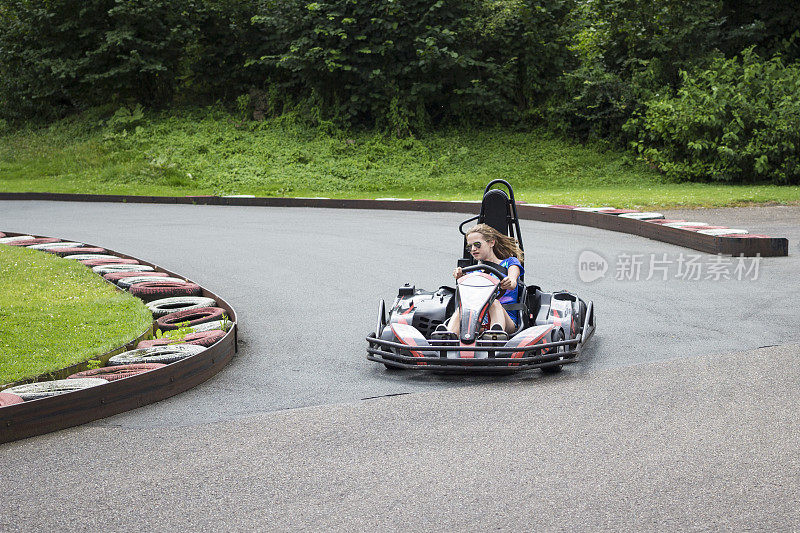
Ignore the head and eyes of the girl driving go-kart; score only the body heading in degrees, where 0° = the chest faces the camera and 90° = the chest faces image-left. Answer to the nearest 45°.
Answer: approximately 45°

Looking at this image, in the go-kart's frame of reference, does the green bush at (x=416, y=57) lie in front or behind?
behind

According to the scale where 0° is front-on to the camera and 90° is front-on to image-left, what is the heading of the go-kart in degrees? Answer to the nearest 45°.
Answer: approximately 0°

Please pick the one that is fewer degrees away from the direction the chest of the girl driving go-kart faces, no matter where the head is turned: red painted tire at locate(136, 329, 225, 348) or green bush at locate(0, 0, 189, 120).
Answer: the red painted tire

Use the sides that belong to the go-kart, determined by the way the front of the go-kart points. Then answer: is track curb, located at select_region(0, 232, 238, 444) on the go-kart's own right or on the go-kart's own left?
on the go-kart's own right

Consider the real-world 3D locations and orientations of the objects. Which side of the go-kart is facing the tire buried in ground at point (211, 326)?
right

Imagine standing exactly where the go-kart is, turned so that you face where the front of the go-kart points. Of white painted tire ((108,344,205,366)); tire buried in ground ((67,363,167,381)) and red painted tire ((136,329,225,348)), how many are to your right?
3

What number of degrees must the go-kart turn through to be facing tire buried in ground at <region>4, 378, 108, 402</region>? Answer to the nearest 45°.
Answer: approximately 90° to its right

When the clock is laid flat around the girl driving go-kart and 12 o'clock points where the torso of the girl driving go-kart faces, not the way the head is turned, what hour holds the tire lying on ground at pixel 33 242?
The tire lying on ground is roughly at 3 o'clock from the girl driving go-kart.

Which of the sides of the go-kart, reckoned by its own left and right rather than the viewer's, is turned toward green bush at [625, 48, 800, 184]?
back

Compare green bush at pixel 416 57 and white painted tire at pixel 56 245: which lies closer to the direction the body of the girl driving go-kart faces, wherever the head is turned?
the white painted tire

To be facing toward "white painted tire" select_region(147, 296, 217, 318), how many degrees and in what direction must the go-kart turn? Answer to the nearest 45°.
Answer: approximately 135° to its right

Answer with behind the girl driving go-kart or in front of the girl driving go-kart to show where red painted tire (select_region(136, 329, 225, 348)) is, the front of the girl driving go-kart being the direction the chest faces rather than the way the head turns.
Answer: in front
